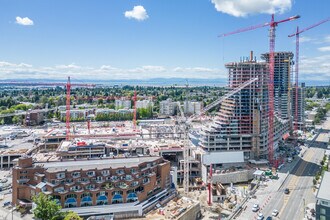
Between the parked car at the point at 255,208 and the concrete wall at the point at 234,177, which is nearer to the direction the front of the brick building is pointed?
the parked car

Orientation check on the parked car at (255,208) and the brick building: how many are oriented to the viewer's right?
0

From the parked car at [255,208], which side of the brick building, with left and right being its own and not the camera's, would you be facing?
left

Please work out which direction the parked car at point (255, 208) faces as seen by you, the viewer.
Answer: facing the viewer and to the left of the viewer

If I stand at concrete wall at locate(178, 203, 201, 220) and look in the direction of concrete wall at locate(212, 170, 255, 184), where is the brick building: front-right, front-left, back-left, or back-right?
back-left

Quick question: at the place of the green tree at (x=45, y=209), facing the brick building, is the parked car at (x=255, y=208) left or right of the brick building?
right

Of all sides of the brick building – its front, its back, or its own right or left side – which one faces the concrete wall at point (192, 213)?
left

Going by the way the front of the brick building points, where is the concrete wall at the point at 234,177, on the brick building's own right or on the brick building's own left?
on the brick building's own left

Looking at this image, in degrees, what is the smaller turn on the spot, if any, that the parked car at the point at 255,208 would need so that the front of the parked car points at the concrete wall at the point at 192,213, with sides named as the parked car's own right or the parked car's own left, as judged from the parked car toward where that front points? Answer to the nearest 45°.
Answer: approximately 45° to the parked car's own right

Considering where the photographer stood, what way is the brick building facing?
facing the viewer

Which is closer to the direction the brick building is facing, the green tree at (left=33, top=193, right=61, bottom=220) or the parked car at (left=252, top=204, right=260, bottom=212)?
the green tree
